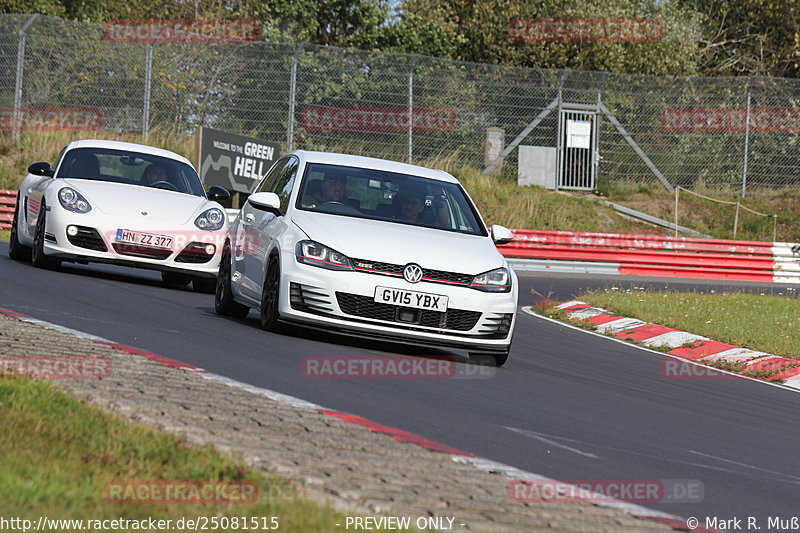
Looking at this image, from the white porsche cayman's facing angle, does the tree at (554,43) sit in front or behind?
behind

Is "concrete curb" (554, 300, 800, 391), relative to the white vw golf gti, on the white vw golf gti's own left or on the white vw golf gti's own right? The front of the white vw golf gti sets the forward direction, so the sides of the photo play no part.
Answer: on the white vw golf gti's own left

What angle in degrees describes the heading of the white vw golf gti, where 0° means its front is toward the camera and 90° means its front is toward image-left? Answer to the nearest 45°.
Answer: approximately 315°

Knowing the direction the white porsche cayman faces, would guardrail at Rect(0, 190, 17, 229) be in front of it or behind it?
behind

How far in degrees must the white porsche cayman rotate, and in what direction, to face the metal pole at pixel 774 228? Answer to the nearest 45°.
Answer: approximately 135° to its left

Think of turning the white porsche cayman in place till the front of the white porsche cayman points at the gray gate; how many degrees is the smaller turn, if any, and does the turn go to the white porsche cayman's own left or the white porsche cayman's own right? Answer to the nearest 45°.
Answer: approximately 135° to the white porsche cayman's own left

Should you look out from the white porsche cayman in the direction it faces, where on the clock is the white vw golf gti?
The white vw golf gti is roughly at 11 o'clock from the white porsche cayman.

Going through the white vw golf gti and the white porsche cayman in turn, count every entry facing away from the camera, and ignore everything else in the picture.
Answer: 0

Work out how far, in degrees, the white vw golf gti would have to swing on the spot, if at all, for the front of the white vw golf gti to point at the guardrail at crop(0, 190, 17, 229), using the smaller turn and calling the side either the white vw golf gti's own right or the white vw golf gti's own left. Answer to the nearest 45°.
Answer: approximately 180°

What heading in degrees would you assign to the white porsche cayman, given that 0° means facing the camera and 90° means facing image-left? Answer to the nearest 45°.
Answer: approximately 0°

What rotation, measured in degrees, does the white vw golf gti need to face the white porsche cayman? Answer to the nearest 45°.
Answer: approximately 180°
